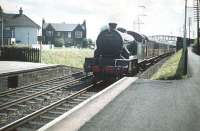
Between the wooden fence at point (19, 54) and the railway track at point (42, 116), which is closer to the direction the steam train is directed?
the railway track

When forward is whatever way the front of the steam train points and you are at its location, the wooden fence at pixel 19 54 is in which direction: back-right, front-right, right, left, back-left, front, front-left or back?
right

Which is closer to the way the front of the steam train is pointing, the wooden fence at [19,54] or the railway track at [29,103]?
the railway track

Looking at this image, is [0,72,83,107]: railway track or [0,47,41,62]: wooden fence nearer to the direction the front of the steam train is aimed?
the railway track

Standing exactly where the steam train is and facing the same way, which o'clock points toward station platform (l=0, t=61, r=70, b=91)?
The station platform is roughly at 1 o'clock from the steam train.

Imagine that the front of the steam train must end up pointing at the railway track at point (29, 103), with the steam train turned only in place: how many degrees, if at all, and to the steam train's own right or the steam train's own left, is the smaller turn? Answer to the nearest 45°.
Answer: approximately 45° to the steam train's own left

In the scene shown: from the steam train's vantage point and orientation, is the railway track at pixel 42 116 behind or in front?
in front

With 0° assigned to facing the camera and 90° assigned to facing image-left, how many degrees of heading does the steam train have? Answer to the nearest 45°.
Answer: approximately 45°
